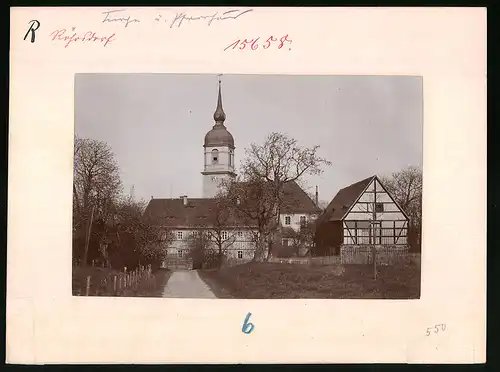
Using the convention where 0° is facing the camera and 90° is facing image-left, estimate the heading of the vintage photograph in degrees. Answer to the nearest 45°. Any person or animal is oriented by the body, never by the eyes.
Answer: approximately 0°
